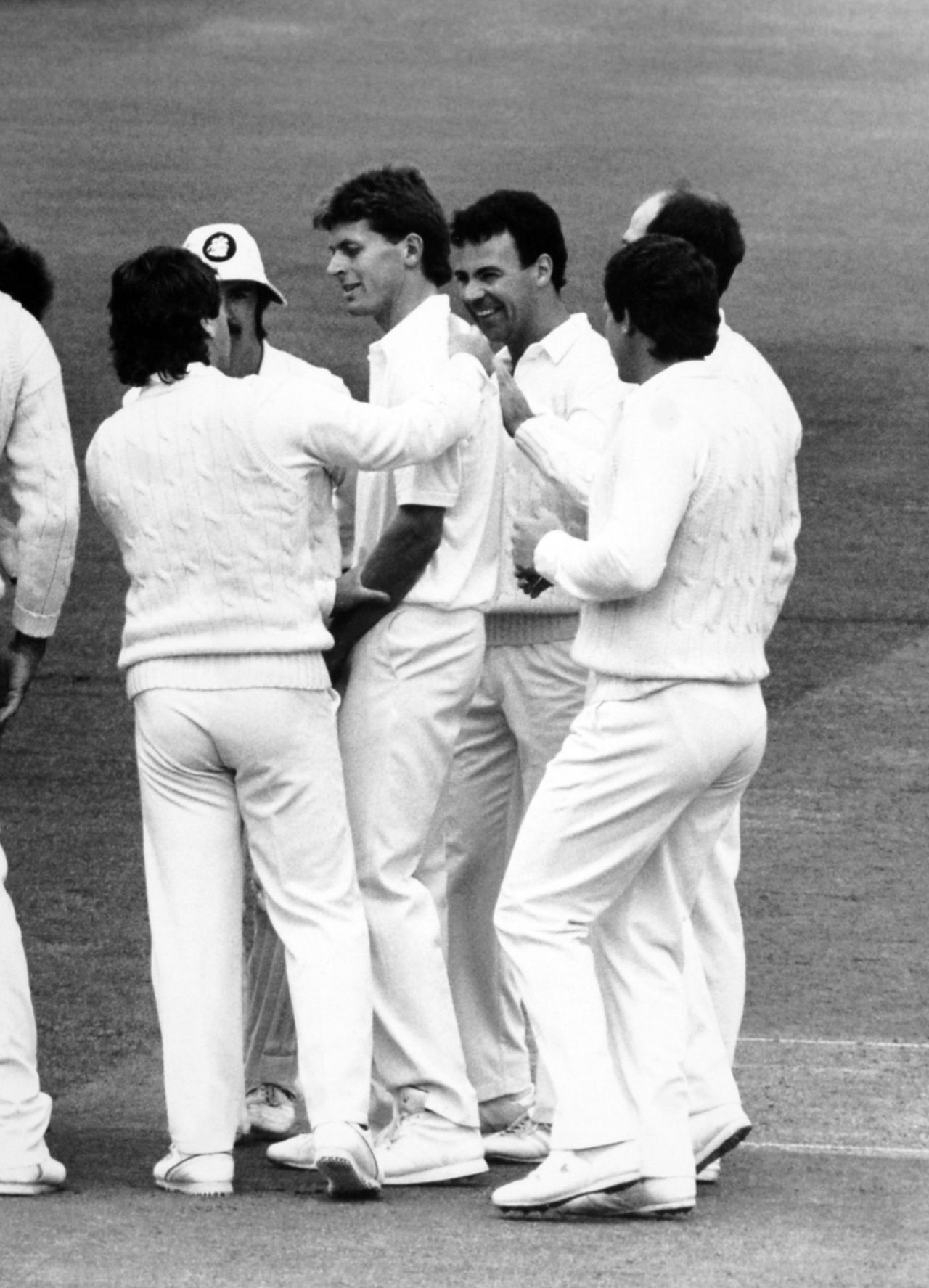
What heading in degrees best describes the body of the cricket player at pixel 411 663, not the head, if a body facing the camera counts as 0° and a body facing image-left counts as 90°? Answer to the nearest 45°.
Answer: approximately 90°

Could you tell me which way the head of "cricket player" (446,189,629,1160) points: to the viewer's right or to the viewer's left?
to the viewer's left

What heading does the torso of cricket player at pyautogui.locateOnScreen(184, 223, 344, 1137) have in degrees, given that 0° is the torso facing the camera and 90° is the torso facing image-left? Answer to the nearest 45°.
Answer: approximately 0°

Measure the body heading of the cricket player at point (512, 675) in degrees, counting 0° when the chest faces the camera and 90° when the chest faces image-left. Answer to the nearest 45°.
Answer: approximately 45°

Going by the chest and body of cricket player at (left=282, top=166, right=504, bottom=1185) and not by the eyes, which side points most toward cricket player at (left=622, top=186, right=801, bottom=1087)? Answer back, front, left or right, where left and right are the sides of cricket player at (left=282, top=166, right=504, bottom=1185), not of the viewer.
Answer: back

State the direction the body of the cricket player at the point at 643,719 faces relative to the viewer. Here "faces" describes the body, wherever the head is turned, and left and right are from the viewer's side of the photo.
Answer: facing away from the viewer and to the left of the viewer

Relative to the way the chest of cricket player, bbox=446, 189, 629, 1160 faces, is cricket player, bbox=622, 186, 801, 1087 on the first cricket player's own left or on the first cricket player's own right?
on the first cricket player's own left

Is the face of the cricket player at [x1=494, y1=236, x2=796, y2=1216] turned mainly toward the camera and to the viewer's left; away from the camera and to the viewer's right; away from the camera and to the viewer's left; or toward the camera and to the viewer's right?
away from the camera and to the viewer's left

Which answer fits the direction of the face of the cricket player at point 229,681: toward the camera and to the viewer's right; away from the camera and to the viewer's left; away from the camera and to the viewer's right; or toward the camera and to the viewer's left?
away from the camera and to the viewer's right

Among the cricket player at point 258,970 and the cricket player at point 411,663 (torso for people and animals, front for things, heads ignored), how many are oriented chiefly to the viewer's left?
1
